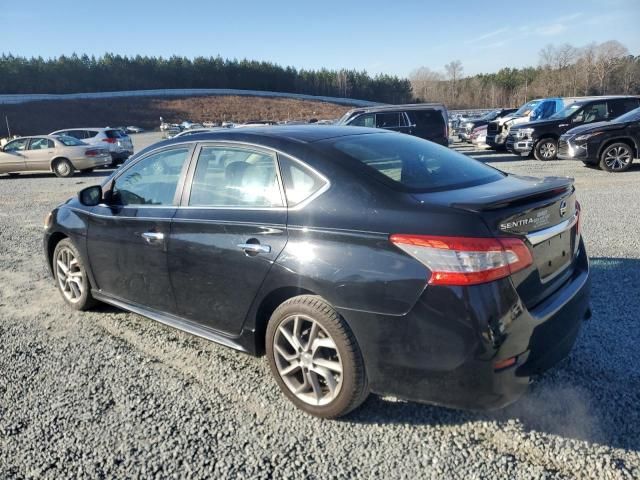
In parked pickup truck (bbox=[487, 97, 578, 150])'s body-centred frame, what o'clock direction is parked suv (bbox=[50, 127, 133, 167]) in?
parked suv (bbox=[50, 127, 133, 167]) is roughly at 1 o'clock from parked pickup truck (bbox=[487, 97, 578, 150]).

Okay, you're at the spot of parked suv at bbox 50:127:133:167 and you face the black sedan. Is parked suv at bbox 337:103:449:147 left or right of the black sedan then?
left

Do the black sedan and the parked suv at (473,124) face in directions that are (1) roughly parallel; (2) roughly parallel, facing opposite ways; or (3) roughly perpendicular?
roughly perpendicular

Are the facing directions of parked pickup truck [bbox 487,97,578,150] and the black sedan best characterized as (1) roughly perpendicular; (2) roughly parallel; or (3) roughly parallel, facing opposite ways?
roughly perpendicular

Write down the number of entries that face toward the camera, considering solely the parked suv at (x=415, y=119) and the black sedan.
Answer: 0

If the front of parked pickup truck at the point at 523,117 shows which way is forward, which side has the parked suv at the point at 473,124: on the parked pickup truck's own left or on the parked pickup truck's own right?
on the parked pickup truck's own right

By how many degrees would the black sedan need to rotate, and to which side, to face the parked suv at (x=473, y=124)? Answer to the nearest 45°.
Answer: approximately 45° to its right

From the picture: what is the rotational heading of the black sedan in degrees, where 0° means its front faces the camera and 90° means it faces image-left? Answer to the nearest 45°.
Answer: approximately 135°

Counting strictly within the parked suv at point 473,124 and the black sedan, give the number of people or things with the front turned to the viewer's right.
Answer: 0

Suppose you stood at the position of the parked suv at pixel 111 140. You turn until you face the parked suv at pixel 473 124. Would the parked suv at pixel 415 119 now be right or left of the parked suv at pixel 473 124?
right

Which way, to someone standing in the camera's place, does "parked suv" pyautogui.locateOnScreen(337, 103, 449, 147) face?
facing to the left of the viewer

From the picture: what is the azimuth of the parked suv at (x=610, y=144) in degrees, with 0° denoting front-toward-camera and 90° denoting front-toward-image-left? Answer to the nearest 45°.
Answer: approximately 45°

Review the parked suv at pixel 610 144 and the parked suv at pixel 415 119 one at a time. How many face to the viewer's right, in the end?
0
